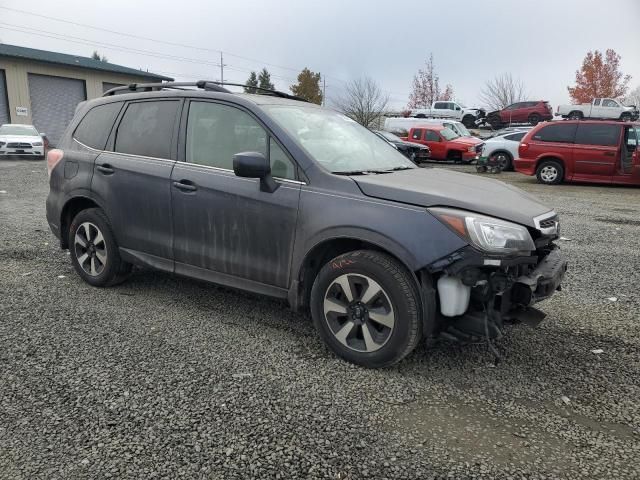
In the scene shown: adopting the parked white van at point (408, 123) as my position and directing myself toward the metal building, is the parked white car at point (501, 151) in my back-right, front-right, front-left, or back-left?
back-left

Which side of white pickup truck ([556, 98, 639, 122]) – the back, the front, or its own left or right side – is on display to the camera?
right

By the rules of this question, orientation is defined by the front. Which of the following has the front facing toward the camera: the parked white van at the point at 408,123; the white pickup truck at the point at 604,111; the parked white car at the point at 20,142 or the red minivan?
the parked white car at the point at 20,142

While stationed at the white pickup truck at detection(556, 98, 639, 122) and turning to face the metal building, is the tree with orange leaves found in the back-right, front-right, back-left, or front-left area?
back-right

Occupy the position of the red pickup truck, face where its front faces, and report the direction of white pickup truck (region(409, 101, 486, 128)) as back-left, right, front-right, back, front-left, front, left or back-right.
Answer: back-left

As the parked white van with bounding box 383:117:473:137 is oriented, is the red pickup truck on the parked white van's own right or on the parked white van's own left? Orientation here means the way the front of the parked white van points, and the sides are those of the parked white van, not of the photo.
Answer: on the parked white van's own right
